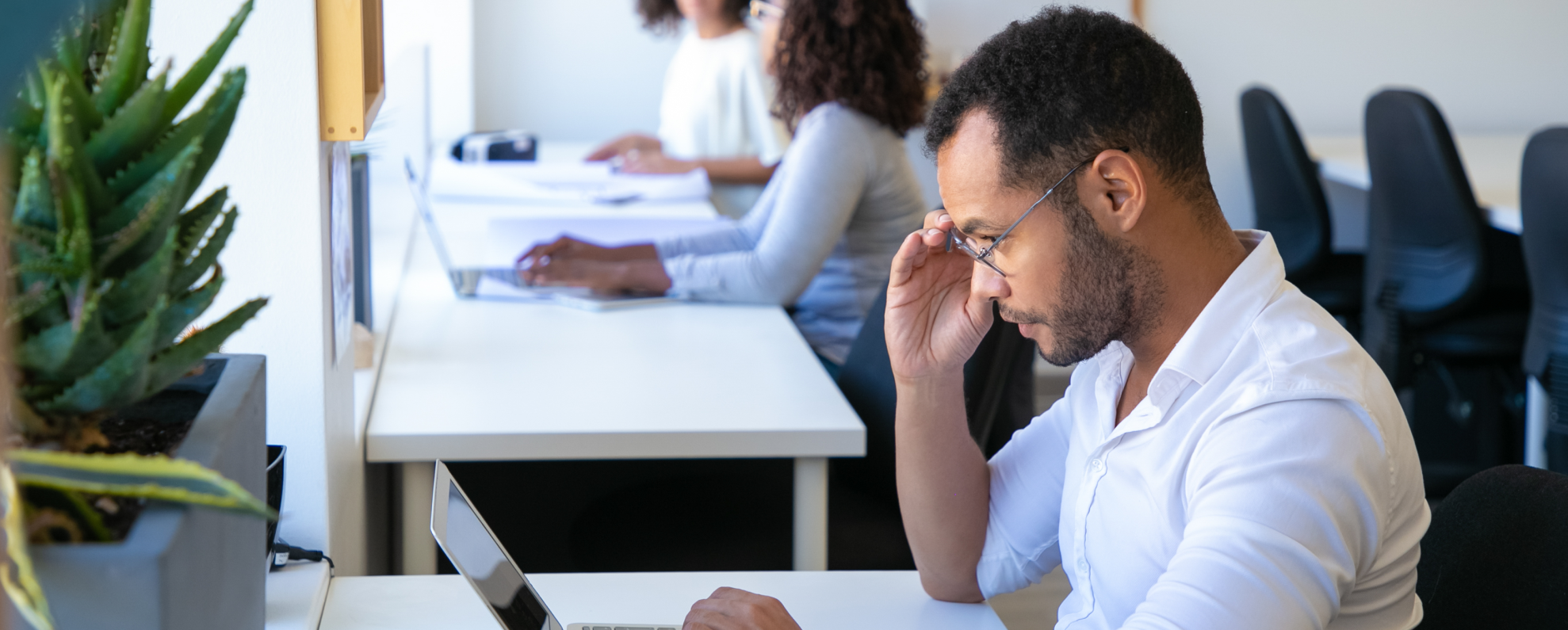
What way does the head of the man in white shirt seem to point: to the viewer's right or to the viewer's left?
to the viewer's left

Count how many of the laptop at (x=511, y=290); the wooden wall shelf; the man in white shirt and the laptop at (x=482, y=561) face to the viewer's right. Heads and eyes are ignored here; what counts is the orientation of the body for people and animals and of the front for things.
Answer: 3

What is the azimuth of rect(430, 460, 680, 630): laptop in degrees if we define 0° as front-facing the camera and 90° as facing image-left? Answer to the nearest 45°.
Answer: approximately 270°

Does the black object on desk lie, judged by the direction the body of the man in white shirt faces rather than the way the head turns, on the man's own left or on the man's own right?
on the man's own right

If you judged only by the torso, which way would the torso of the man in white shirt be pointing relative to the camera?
to the viewer's left

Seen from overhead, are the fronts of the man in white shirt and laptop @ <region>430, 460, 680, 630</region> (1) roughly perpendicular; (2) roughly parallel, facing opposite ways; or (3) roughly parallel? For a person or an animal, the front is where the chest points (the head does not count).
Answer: roughly parallel, facing opposite ways

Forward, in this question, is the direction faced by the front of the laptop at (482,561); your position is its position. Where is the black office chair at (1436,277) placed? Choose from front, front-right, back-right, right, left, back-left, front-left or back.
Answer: front-left

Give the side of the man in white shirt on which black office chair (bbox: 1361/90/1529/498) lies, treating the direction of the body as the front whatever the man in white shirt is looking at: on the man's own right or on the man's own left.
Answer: on the man's own right

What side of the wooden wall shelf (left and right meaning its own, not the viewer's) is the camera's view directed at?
right

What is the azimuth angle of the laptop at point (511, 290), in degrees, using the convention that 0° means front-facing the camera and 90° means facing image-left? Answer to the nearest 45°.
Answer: approximately 270°

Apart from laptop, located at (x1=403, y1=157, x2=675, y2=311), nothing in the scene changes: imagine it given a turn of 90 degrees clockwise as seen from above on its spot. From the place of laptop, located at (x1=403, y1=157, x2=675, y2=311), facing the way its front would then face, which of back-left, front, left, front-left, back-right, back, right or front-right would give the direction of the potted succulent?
front

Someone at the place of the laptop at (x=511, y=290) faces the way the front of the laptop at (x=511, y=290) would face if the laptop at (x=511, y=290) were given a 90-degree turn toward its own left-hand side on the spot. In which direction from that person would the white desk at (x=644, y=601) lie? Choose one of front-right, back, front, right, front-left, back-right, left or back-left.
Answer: back

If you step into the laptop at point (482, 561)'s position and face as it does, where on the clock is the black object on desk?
The black object on desk is roughly at 9 o'clock from the laptop.

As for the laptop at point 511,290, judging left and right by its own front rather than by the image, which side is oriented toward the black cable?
right

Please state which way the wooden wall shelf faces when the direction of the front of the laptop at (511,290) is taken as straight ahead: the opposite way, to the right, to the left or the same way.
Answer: the same way

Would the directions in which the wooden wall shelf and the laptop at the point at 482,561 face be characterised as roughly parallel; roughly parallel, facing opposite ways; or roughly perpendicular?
roughly parallel
